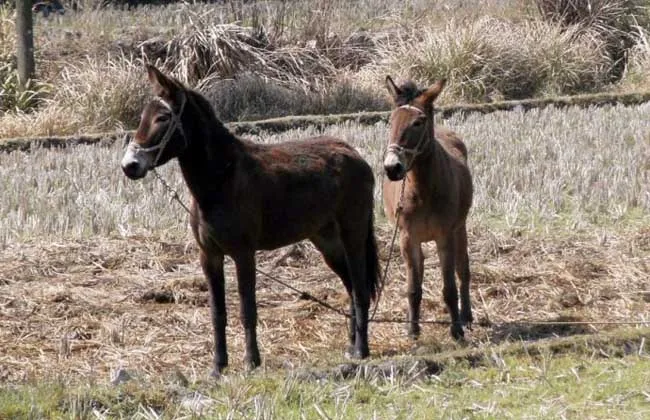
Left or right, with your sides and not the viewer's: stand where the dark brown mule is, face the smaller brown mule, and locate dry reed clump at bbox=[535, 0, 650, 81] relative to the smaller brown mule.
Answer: left

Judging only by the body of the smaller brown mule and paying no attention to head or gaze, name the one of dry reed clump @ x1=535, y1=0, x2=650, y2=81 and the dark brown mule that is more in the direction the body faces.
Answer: the dark brown mule

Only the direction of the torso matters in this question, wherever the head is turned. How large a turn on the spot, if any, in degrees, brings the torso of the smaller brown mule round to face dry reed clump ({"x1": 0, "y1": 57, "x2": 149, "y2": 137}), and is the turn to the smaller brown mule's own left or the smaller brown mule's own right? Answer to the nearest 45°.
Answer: approximately 135° to the smaller brown mule's own right

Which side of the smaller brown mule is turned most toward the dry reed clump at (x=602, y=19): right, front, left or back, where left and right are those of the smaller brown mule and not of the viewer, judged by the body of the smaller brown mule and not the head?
back

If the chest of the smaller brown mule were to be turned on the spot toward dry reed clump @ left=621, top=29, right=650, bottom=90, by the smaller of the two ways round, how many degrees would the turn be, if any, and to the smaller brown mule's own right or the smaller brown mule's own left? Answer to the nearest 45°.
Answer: approximately 180°

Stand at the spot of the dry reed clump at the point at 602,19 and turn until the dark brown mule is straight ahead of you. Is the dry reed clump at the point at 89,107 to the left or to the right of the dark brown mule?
right

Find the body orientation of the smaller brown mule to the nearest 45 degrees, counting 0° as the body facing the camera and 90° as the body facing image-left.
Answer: approximately 0°

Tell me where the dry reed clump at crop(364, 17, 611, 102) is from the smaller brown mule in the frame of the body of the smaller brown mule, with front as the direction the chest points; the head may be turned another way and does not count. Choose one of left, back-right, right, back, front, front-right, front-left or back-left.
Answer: back

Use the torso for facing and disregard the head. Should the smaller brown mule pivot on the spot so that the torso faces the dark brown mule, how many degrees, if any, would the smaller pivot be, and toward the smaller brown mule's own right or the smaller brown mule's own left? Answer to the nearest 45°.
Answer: approximately 45° to the smaller brown mule's own right

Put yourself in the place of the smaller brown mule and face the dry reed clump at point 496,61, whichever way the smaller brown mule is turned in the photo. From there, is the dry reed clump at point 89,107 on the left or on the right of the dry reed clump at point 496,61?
left

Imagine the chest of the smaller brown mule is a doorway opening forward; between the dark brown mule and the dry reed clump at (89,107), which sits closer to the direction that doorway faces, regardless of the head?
the dark brown mule
